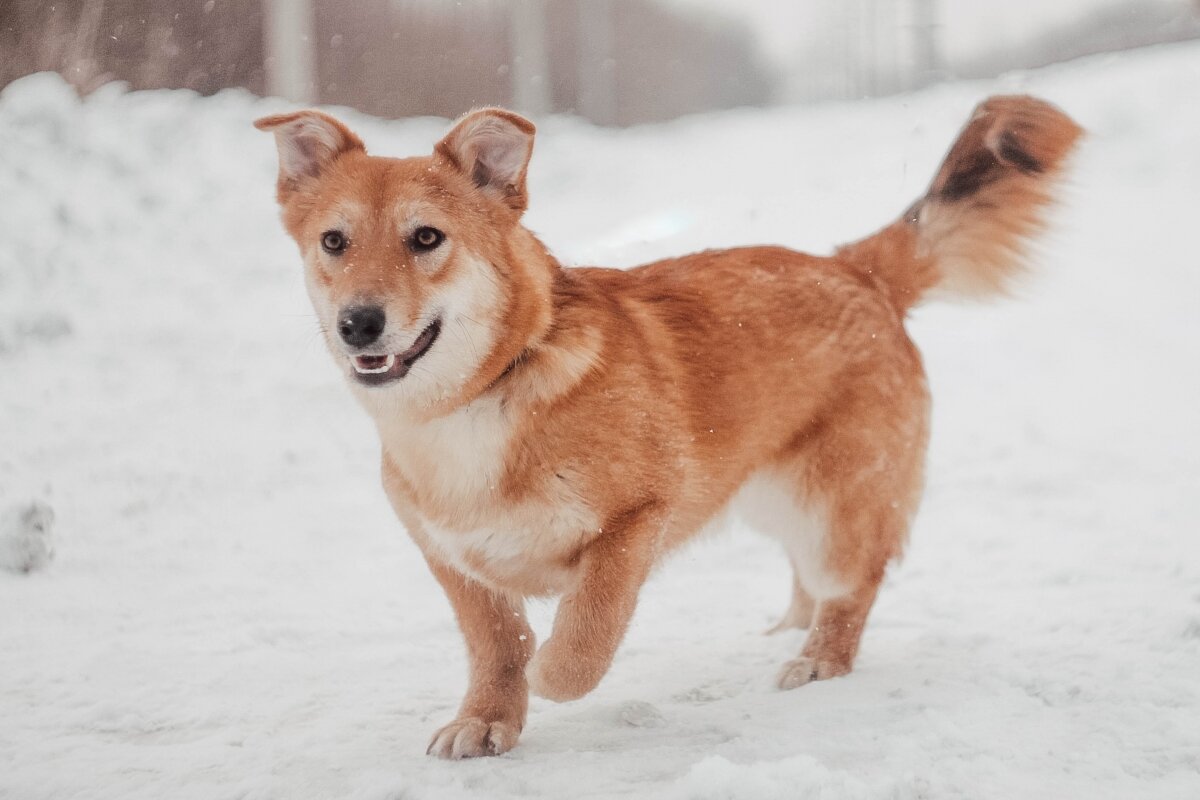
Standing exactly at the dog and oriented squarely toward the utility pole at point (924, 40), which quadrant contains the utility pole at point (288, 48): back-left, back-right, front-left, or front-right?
front-left

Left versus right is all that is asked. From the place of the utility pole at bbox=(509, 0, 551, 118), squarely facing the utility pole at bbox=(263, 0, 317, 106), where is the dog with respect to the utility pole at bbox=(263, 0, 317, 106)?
left

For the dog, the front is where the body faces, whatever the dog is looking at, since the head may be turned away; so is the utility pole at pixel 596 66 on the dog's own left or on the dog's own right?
on the dog's own right

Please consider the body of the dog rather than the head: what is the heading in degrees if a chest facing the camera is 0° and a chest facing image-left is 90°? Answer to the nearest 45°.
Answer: approximately 45°

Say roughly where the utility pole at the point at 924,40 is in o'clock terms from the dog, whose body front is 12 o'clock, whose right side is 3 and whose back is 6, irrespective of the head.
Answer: The utility pole is roughly at 5 o'clock from the dog.

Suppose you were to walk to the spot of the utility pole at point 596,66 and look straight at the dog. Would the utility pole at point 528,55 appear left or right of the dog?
right

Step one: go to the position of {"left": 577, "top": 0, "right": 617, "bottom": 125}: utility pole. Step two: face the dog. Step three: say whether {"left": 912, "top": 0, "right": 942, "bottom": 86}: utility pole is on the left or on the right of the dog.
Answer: left

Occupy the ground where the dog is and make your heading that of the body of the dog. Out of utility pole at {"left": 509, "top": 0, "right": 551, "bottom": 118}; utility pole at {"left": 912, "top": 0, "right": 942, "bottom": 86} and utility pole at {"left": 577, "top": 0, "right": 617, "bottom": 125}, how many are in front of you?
0

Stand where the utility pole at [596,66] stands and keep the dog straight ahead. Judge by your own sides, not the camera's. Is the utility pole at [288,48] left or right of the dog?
right

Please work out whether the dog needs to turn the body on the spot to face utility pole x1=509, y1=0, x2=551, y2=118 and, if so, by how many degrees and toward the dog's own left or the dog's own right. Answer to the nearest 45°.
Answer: approximately 135° to the dog's own right

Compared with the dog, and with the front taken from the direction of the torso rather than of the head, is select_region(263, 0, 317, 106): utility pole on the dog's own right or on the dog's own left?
on the dog's own right
